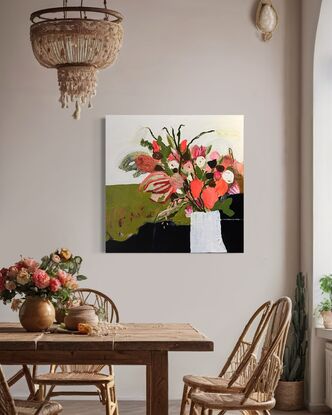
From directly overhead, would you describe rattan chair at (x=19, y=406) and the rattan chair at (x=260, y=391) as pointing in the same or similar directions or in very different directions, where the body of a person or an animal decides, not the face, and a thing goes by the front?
very different directions

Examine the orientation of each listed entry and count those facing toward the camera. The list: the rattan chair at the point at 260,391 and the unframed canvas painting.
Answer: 1

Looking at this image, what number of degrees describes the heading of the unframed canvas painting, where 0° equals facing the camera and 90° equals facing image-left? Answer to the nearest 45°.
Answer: approximately 0°

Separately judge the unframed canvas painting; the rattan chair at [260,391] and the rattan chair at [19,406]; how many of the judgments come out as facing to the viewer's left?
1

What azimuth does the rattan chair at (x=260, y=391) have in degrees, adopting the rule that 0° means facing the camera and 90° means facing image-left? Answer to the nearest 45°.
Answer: approximately 90°

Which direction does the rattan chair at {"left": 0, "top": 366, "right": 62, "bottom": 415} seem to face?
to the viewer's right

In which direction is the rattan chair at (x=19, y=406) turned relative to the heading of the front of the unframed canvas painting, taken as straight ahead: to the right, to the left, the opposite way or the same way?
to the left

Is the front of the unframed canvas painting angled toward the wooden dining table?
yes

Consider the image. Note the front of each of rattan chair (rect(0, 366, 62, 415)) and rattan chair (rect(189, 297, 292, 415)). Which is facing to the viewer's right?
rattan chair (rect(0, 366, 62, 415))

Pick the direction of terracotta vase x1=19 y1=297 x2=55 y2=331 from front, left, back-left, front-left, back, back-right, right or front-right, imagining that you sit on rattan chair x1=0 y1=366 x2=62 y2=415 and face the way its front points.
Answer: left

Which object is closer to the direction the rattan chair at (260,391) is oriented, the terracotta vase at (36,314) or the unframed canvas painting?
the terracotta vase

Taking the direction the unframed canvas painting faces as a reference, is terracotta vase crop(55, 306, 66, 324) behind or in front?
in front
